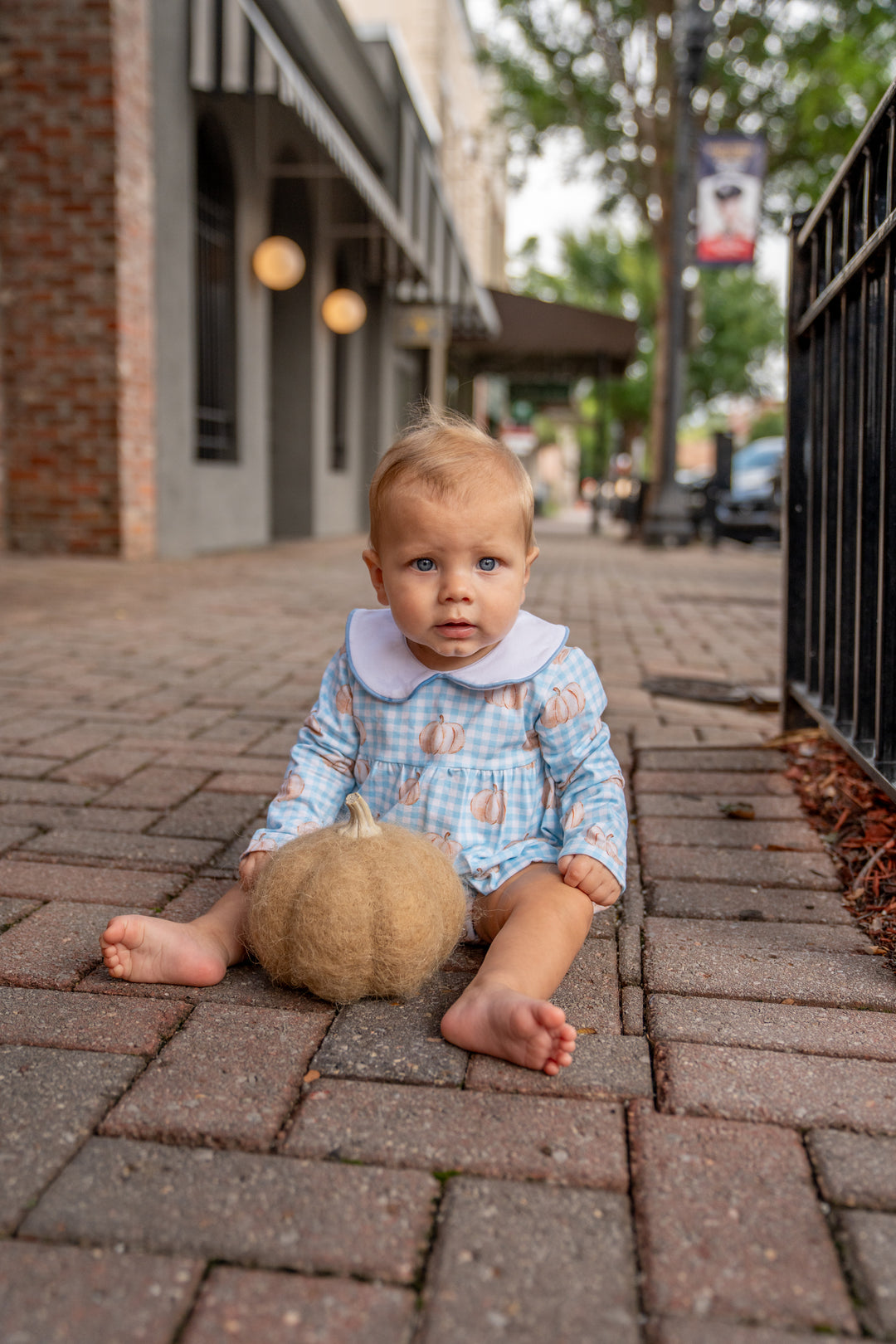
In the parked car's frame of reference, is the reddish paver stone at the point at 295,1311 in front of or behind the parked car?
in front

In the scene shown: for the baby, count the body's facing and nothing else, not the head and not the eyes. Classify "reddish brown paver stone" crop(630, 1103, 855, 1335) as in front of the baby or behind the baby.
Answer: in front

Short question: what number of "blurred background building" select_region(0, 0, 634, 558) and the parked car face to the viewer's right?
1

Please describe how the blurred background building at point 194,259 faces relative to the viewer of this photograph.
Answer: facing to the right of the viewer

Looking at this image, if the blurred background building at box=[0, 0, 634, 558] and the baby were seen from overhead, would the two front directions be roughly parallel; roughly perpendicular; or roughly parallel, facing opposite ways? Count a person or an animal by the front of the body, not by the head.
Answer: roughly perpendicular

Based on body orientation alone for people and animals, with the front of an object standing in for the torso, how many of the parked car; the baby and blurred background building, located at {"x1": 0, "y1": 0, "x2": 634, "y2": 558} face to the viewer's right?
1

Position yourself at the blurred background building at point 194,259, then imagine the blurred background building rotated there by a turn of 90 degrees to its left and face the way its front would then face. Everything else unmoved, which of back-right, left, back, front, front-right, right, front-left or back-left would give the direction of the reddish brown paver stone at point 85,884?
back

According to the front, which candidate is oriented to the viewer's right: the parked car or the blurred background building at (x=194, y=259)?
the blurred background building

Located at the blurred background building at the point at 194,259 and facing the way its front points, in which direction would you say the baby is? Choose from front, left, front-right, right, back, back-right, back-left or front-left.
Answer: right

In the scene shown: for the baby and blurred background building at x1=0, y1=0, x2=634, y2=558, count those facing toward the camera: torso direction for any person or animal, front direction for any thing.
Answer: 1

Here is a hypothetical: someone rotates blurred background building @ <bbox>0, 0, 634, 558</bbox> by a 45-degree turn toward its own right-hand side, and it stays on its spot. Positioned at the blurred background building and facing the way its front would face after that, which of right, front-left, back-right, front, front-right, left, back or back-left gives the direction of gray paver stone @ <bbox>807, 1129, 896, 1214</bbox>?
front-right
